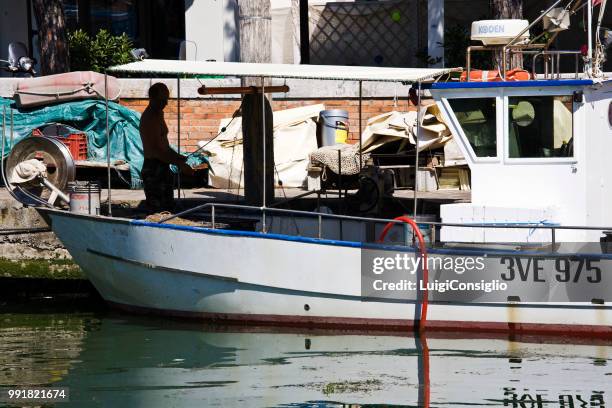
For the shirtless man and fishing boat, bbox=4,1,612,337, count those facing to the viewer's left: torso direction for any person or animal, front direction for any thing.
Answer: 1

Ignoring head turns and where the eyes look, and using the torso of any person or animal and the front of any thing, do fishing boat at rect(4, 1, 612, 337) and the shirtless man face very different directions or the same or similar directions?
very different directions

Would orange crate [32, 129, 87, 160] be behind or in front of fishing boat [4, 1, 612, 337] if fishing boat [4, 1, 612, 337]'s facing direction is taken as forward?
in front

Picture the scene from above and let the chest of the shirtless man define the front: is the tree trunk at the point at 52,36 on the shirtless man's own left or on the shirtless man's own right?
on the shirtless man's own left

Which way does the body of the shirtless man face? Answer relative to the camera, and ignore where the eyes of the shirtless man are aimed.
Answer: to the viewer's right

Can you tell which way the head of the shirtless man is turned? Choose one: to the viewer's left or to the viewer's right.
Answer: to the viewer's right

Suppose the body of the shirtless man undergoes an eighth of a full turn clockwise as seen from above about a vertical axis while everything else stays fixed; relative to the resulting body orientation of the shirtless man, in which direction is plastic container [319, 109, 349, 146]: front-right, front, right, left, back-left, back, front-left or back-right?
left

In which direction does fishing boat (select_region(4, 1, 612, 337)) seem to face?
to the viewer's left
